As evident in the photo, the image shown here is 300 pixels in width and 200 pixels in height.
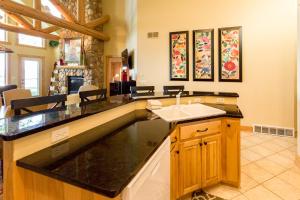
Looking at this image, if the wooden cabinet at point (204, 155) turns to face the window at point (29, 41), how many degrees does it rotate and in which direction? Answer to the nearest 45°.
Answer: approximately 180°

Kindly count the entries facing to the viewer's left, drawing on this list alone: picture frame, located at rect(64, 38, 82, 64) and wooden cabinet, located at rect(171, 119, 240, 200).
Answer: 0

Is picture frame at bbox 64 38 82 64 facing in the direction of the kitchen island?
yes

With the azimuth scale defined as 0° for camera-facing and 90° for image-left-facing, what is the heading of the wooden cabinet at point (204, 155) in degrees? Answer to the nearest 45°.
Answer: approximately 315°

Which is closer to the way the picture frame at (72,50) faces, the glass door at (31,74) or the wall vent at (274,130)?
the wall vent

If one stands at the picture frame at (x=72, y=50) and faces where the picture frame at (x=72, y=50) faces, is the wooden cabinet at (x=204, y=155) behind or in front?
in front

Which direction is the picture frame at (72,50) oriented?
toward the camera

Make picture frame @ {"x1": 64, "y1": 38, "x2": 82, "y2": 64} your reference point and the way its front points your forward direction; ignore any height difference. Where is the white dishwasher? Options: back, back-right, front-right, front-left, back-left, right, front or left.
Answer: front
